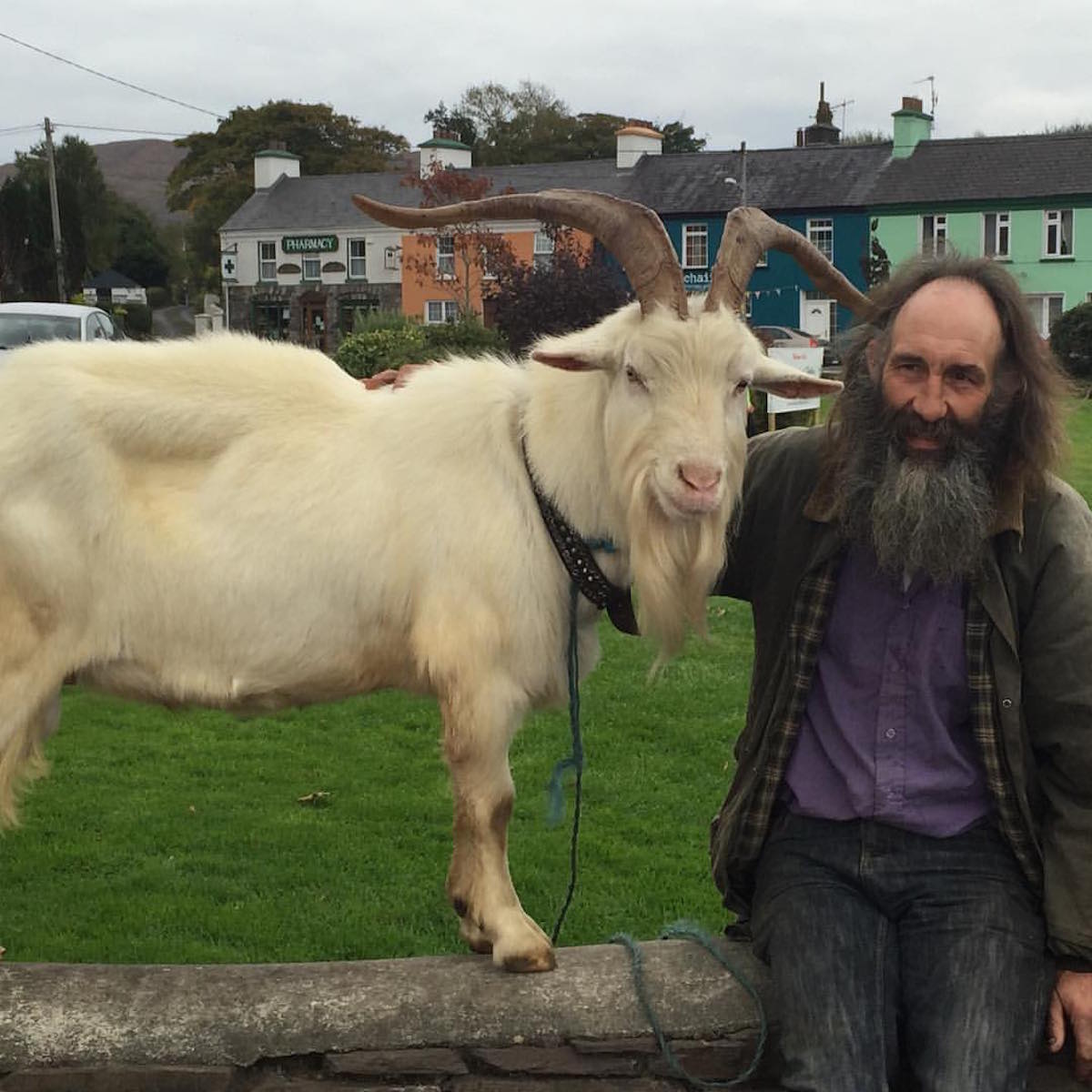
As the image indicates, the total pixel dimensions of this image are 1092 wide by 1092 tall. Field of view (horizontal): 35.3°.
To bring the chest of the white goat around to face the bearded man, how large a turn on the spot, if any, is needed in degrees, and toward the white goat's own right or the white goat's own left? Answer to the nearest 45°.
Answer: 0° — it already faces them

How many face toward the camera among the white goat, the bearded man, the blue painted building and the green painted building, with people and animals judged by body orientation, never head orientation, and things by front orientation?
3

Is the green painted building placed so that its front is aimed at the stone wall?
yes

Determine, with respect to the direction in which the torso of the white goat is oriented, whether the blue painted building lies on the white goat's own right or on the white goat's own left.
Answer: on the white goat's own left

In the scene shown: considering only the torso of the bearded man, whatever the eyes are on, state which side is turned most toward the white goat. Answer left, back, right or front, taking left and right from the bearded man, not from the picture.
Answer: right

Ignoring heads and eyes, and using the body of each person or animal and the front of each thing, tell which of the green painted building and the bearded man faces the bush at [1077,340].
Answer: the green painted building

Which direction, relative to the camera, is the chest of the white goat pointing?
to the viewer's right

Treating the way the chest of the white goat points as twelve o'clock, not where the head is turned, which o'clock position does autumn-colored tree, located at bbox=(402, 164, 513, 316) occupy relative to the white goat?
The autumn-colored tree is roughly at 9 o'clock from the white goat.
